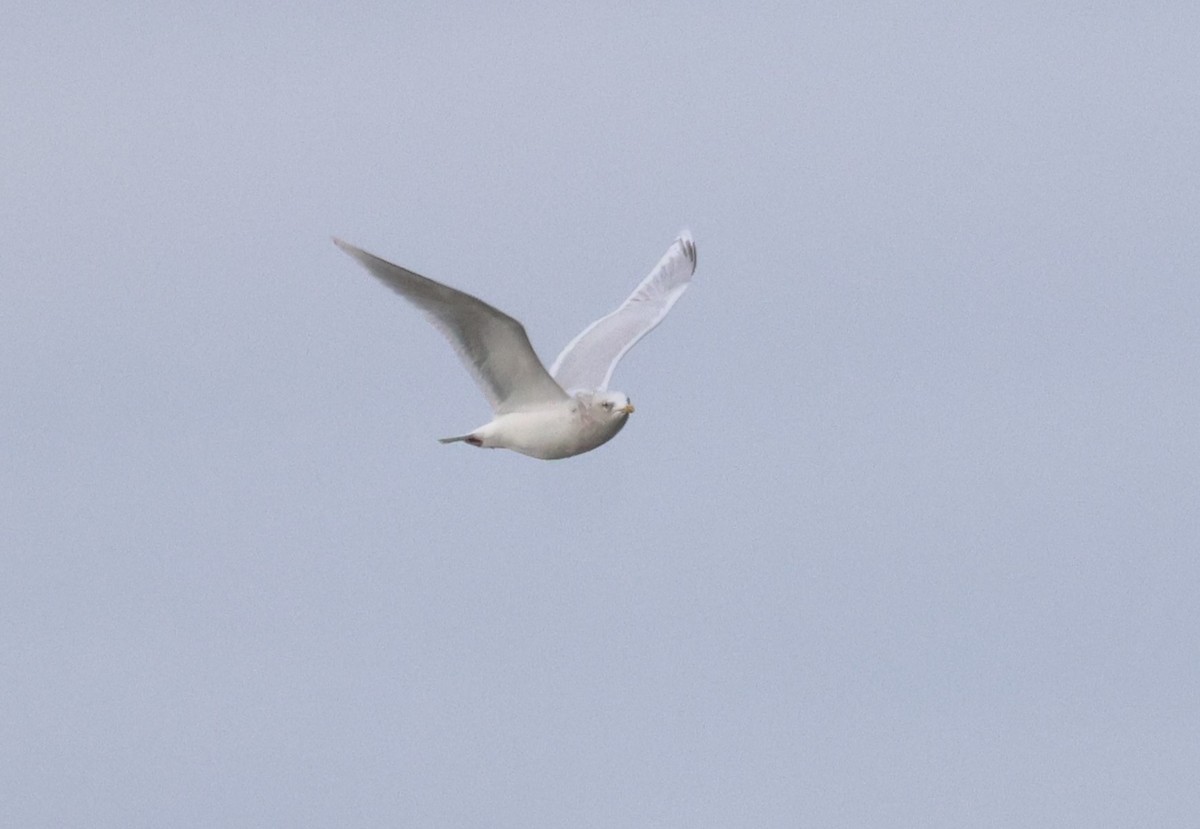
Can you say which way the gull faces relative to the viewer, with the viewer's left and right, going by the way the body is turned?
facing the viewer and to the right of the viewer
